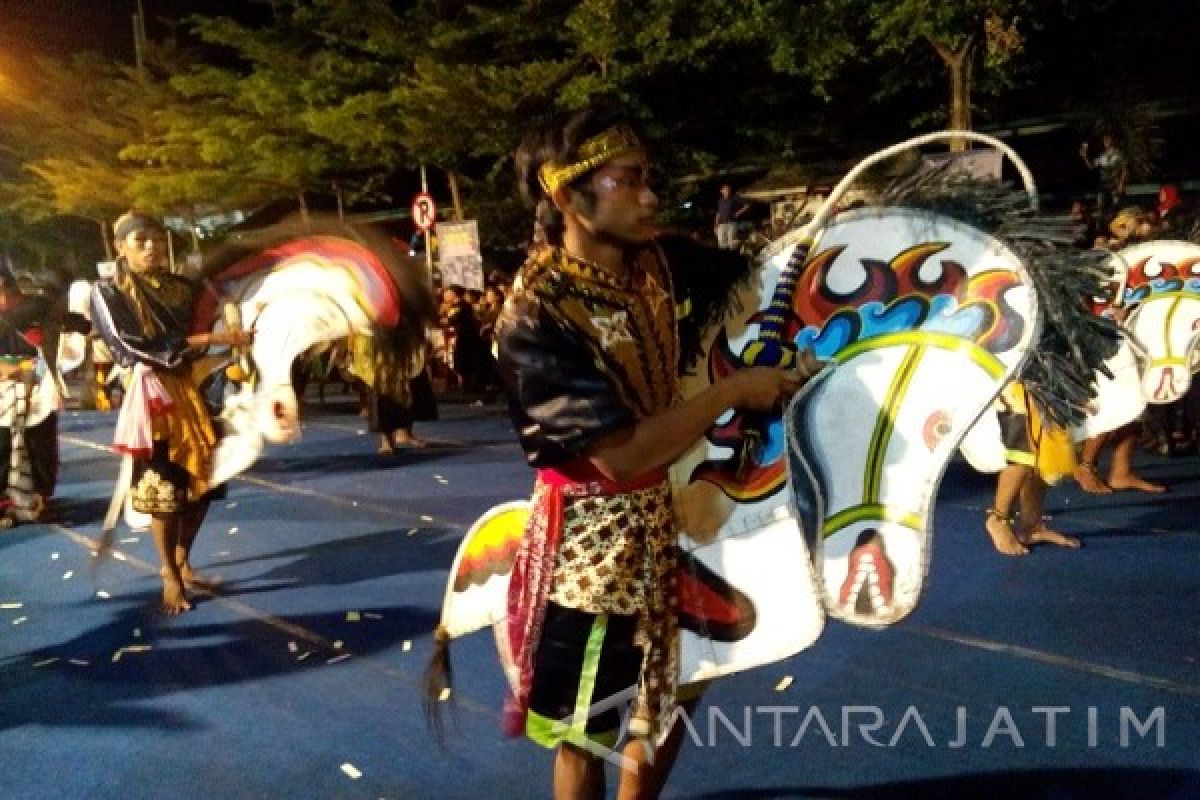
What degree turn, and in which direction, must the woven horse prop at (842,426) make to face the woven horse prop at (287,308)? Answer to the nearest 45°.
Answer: approximately 135° to its left

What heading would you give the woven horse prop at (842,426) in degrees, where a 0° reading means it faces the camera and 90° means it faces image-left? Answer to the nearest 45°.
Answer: approximately 270°

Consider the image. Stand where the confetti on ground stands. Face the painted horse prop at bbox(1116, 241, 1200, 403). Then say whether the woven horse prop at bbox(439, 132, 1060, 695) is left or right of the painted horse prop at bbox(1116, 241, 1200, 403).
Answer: right

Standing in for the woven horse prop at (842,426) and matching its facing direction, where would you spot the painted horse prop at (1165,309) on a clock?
the painted horse prop at (1165,309) is roughly at 10 o'clock from the woven horse prop at (842,426).

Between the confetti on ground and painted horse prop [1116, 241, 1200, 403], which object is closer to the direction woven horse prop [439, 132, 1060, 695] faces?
the painted horse prop

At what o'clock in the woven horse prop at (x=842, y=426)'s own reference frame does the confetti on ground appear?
The confetti on ground is roughly at 7 o'clock from the woven horse prop.
